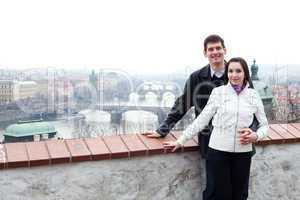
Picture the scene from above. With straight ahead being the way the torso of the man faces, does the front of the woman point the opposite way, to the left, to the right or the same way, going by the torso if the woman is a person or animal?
the same way

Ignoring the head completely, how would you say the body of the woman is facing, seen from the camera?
toward the camera

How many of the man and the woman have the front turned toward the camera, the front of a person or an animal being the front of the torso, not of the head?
2

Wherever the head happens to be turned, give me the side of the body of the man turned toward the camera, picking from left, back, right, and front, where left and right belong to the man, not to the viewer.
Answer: front

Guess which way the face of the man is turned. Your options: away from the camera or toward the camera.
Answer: toward the camera

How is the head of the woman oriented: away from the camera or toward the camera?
toward the camera
